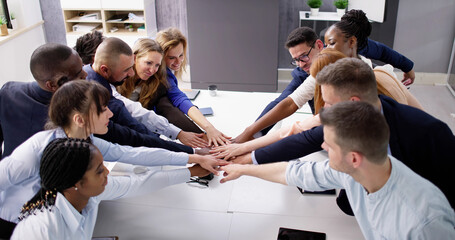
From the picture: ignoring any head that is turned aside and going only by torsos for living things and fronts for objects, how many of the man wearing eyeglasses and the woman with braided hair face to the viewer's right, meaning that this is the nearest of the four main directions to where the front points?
1

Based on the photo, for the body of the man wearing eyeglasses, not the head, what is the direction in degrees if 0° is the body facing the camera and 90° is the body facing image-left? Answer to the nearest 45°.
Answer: approximately 45°

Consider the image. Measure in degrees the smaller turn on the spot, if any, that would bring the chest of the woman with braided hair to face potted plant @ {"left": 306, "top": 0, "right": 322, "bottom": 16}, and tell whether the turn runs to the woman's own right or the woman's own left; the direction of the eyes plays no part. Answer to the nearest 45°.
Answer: approximately 45° to the woman's own left

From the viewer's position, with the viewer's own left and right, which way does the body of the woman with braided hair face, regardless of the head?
facing to the right of the viewer

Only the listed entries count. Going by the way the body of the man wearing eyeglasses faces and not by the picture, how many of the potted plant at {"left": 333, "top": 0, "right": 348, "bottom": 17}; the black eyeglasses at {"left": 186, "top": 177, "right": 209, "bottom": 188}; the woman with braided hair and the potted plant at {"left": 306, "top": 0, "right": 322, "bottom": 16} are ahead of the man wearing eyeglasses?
2

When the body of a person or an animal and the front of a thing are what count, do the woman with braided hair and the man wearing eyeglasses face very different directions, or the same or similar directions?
very different directions

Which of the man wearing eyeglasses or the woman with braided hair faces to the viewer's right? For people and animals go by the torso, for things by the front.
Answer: the woman with braided hair

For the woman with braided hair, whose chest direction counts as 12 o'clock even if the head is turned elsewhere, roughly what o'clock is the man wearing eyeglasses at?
The man wearing eyeglasses is roughly at 11 o'clock from the woman with braided hair.

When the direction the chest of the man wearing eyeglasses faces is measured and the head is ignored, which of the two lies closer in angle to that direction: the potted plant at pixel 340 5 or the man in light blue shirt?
the man in light blue shirt

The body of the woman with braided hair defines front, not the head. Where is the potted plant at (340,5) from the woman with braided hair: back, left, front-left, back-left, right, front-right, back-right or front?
front-left

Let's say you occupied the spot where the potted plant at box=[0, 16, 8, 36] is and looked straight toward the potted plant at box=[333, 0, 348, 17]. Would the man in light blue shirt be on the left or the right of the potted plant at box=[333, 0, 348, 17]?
right

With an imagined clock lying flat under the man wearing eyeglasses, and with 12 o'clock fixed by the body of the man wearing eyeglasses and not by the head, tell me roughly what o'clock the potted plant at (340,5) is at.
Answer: The potted plant is roughly at 5 o'clock from the man wearing eyeglasses.
